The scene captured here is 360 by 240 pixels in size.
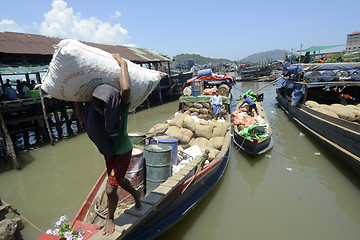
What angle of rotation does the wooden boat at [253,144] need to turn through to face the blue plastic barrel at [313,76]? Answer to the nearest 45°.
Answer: approximately 135° to its left

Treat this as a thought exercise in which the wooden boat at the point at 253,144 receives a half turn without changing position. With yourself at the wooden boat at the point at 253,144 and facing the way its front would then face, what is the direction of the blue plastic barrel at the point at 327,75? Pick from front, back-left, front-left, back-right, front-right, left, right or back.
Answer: front-right

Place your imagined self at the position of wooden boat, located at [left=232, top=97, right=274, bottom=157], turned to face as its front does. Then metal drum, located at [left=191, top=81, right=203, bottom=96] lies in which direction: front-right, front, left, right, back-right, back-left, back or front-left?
back-right

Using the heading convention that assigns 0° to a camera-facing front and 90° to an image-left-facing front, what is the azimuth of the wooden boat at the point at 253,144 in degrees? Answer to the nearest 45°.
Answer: approximately 0°

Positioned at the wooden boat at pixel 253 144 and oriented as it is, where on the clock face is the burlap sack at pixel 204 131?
The burlap sack is roughly at 2 o'clock from the wooden boat.

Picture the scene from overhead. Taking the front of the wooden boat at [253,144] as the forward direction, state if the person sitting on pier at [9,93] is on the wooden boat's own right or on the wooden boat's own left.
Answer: on the wooden boat's own right

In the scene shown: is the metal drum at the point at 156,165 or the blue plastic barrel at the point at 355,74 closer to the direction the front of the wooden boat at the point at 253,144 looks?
the metal drum

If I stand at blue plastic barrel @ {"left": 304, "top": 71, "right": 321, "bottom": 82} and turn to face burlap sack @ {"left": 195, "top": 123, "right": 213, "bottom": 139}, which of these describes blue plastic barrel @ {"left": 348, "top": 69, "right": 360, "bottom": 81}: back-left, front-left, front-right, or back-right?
back-left

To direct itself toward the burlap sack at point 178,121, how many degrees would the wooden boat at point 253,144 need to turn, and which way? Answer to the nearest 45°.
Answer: approximately 90° to its right

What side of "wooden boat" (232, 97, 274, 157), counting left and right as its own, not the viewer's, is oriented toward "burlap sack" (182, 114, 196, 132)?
right

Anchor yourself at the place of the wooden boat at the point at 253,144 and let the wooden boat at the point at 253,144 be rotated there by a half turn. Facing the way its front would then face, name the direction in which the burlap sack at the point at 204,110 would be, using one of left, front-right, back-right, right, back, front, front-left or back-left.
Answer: front-left

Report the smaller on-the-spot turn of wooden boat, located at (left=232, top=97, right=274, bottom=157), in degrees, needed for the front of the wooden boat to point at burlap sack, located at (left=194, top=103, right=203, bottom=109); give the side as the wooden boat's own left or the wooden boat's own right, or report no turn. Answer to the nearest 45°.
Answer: approximately 135° to the wooden boat's own right

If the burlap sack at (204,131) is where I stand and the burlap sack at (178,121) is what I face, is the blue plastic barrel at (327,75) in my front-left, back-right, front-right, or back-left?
back-right

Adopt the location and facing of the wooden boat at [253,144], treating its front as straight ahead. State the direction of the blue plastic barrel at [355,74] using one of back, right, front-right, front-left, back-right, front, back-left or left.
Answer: back-left

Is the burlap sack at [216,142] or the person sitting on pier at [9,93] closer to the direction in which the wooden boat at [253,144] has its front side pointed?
the burlap sack

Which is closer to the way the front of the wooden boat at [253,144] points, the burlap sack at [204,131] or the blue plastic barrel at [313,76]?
the burlap sack
